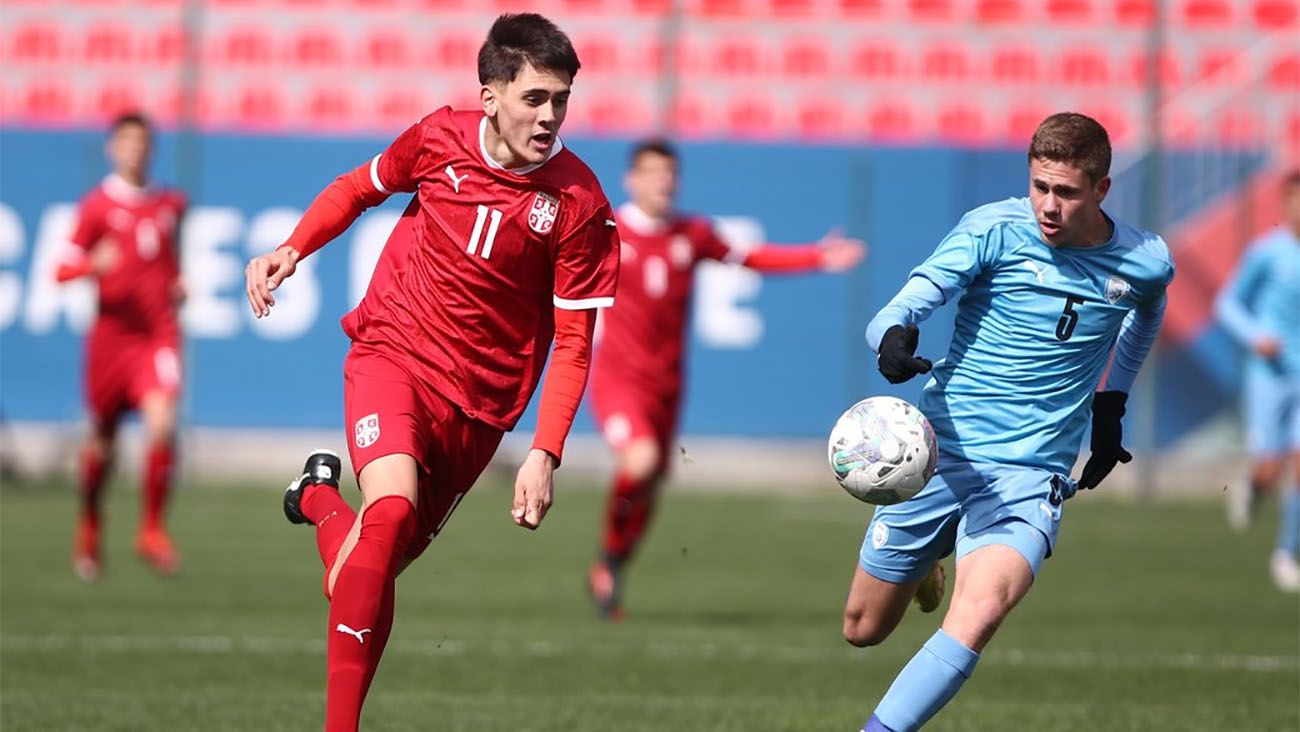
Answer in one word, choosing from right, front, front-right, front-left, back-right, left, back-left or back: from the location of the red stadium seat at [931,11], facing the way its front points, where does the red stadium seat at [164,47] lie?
right

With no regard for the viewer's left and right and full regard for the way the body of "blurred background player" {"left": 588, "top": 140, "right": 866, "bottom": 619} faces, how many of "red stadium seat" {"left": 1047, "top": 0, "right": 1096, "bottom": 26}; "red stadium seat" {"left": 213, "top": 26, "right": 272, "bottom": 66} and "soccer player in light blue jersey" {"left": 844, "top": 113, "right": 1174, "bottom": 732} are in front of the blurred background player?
1

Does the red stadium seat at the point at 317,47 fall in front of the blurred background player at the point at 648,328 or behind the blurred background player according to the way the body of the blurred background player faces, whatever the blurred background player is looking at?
behind

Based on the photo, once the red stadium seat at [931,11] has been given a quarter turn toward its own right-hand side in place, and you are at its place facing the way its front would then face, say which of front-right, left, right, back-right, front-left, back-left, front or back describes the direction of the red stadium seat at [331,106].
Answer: front

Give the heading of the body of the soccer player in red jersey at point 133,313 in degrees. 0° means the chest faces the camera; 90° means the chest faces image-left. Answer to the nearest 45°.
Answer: approximately 0°

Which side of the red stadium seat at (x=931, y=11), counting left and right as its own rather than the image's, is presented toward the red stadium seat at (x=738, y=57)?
right

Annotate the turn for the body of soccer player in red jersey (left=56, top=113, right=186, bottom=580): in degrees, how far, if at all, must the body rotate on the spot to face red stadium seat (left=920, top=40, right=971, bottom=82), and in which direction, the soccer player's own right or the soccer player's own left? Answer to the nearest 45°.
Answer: approximately 135° to the soccer player's own left

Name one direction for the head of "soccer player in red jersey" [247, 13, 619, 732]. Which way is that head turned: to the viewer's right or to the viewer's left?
to the viewer's right

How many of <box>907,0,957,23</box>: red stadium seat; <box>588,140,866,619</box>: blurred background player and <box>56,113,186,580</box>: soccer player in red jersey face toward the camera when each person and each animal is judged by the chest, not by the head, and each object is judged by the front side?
3

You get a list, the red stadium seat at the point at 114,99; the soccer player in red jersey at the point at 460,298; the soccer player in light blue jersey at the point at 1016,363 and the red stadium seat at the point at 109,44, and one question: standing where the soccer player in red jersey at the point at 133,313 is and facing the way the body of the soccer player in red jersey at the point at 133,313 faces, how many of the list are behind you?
2

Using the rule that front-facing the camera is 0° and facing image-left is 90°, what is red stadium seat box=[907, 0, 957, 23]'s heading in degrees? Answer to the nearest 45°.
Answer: approximately 0°

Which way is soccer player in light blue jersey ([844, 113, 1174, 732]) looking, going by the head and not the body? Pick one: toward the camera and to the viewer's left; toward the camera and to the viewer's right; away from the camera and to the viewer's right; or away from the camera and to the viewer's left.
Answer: toward the camera and to the viewer's left
